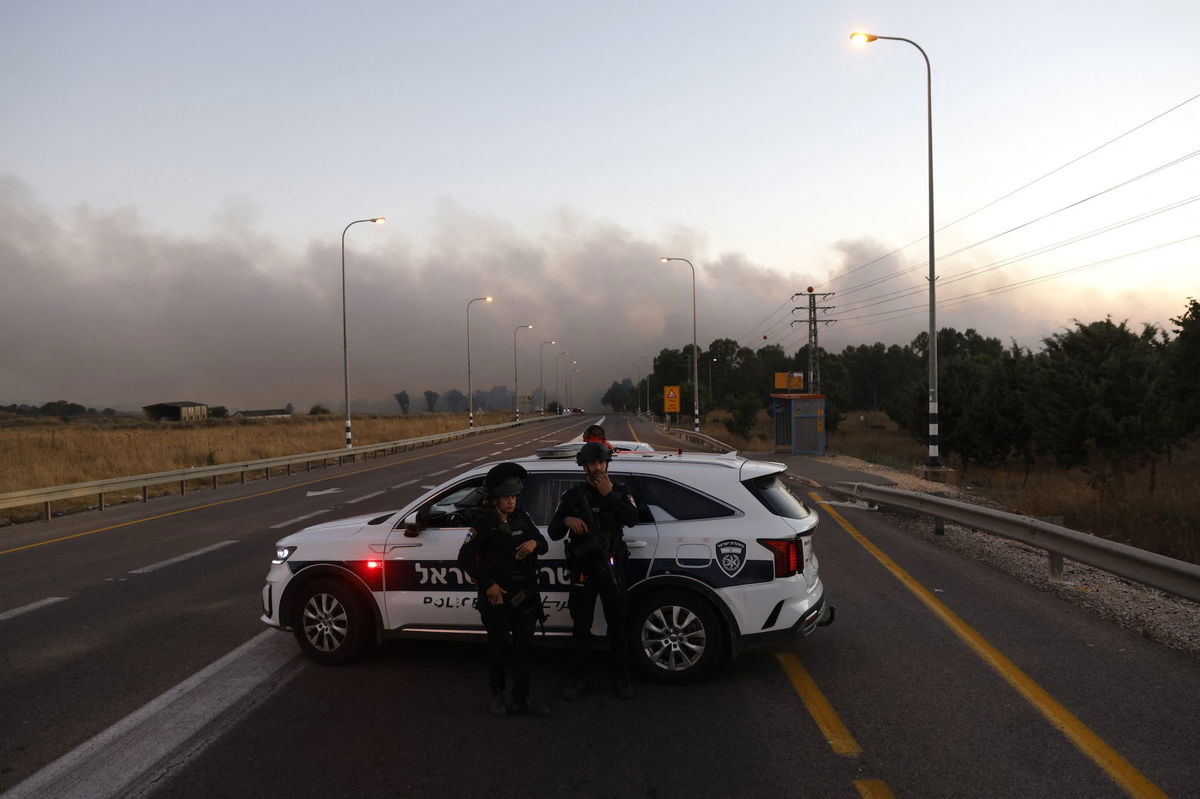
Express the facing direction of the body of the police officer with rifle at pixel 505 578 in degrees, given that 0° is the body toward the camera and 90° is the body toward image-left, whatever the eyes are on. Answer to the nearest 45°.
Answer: approximately 315°

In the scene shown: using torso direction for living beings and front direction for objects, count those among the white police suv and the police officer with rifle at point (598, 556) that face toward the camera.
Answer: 1

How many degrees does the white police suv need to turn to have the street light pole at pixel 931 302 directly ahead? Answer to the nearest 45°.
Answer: approximately 135° to its right

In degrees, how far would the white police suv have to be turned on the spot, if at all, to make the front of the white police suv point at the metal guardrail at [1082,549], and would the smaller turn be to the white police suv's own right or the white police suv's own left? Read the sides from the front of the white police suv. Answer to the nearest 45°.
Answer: approximately 180°

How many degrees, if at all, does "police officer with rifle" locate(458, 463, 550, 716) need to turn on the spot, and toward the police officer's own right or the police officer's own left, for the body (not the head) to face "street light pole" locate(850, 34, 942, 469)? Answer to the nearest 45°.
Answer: approximately 90° to the police officer's own left

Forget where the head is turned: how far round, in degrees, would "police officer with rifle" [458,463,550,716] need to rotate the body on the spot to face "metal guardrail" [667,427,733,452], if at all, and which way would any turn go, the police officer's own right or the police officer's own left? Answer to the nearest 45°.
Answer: approximately 135° to the police officer's own left

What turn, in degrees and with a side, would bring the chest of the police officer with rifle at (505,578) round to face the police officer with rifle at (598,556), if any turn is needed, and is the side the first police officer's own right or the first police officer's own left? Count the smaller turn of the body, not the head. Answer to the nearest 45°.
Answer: approximately 45° to the first police officer's own left

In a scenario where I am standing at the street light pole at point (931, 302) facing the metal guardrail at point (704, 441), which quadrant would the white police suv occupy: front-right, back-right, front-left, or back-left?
back-left

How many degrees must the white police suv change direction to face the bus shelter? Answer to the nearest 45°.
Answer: approximately 90° to its right

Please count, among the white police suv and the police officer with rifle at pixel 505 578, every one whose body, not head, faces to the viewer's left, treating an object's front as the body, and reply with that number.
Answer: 1

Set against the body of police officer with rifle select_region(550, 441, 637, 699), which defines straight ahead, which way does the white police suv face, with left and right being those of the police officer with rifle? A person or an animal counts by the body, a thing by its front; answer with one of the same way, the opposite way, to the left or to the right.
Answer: to the right

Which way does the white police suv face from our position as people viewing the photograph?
facing to the left of the viewer
